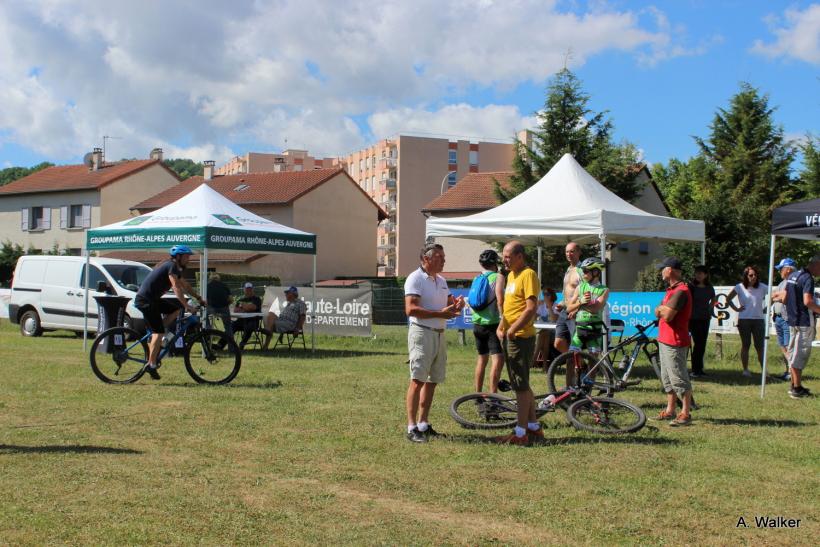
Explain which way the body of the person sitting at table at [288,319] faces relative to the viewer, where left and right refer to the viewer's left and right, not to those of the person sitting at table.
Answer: facing to the left of the viewer

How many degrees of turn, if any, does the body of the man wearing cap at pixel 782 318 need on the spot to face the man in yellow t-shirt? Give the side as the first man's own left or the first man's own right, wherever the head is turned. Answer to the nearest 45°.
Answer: approximately 45° to the first man's own left

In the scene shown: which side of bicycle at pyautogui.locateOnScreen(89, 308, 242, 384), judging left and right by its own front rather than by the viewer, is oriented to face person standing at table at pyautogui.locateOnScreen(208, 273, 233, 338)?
left

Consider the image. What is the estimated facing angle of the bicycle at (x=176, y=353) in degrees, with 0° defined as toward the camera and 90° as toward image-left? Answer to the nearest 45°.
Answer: approximately 270°

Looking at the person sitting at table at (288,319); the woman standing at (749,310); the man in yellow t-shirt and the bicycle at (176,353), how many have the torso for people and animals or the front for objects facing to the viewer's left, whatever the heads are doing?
2

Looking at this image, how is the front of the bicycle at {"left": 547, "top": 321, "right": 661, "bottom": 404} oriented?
to the viewer's right

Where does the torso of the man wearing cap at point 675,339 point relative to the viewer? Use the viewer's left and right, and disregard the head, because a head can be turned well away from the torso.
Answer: facing to the left of the viewer

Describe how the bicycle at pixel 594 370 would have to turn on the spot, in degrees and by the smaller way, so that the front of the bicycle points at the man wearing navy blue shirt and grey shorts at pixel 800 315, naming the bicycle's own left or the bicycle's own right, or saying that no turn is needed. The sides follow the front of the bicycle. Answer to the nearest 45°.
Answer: approximately 45° to the bicycle's own left

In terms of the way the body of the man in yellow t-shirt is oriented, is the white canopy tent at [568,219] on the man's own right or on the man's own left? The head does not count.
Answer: on the man's own right

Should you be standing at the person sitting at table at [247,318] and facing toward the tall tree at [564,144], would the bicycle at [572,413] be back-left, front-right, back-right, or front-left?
back-right

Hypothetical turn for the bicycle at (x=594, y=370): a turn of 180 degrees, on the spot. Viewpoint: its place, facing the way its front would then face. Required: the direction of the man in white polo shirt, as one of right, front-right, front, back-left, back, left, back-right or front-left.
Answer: front-left
